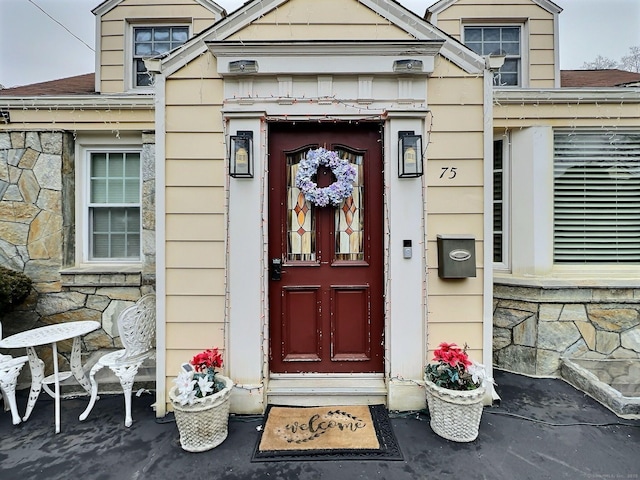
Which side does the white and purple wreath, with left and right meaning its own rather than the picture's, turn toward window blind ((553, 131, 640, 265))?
left

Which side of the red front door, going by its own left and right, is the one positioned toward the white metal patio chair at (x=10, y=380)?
right

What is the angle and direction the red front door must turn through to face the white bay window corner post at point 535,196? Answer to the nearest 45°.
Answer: approximately 90° to its left

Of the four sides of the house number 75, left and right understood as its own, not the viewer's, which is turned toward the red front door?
right

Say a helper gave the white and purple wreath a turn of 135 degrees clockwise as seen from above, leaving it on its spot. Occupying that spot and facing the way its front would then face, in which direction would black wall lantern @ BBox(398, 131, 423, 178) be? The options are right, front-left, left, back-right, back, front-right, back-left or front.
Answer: back-right

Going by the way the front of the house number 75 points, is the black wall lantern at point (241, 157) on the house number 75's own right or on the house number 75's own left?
on the house number 75's own right
